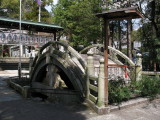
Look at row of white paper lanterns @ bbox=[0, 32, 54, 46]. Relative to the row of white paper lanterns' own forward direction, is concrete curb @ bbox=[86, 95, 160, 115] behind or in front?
in front

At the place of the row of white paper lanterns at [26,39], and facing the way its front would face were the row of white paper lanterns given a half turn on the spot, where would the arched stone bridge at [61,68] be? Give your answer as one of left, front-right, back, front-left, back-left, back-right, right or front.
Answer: back-left

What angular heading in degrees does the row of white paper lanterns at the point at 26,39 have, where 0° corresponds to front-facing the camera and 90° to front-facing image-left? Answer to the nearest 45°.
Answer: approximately 315°

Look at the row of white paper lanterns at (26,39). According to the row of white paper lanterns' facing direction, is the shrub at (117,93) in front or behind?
in front
